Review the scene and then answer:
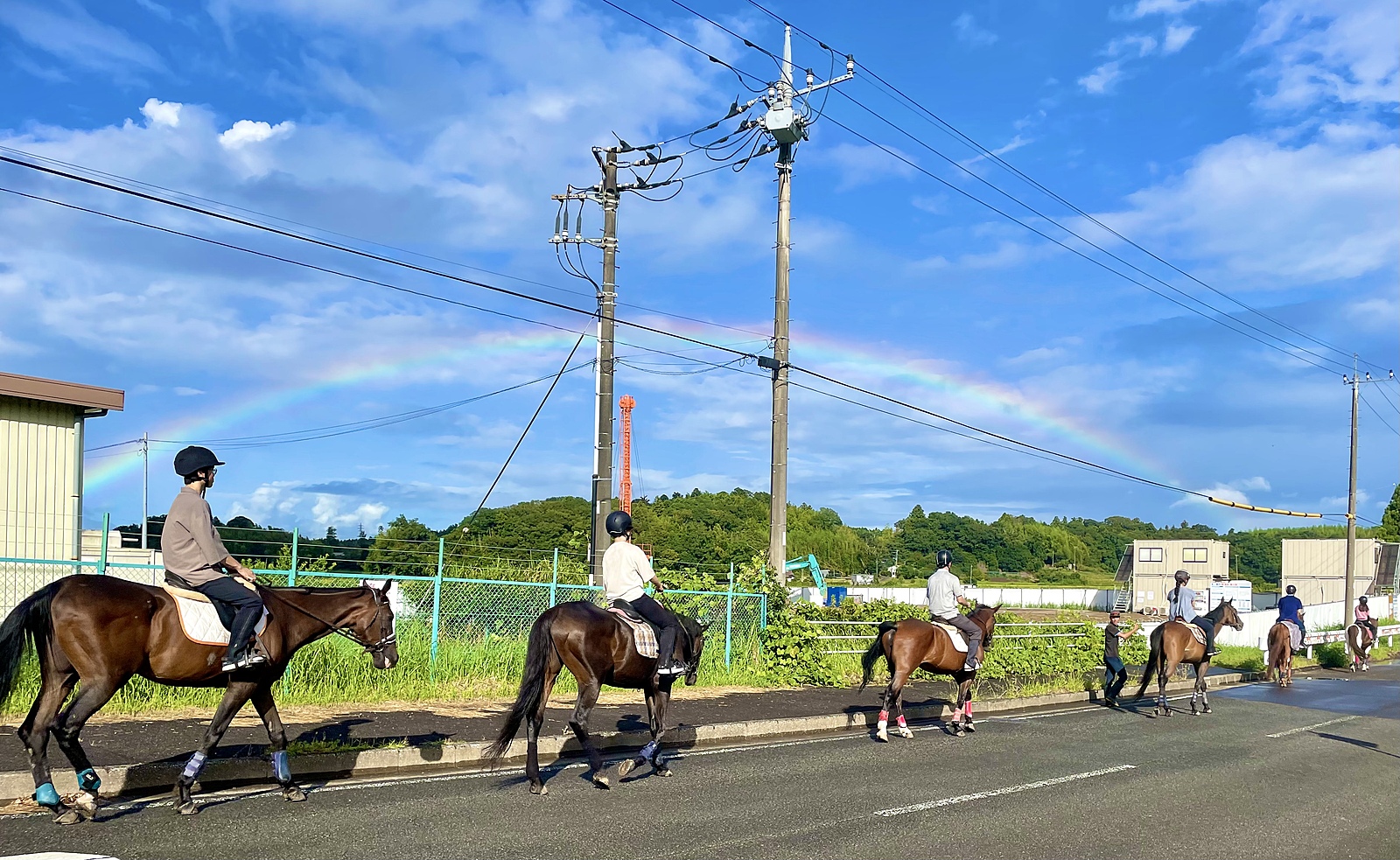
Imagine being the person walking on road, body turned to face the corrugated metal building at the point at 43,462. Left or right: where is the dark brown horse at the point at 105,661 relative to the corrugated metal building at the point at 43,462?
left

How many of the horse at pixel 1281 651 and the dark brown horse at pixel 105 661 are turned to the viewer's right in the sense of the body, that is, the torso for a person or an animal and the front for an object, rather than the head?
1

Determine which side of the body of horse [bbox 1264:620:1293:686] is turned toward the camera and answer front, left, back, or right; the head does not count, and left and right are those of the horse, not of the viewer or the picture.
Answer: back

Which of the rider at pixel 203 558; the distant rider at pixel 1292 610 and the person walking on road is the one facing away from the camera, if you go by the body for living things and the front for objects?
the distant rider

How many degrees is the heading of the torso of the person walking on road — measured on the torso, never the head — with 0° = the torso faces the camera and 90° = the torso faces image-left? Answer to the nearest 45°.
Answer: approximately 270°

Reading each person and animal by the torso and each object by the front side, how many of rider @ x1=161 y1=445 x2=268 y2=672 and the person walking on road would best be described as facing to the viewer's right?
2

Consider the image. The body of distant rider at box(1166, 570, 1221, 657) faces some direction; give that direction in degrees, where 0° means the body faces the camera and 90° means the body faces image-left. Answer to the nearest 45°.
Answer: approximately 225°

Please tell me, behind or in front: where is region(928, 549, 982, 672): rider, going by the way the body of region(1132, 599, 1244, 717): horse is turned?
behind

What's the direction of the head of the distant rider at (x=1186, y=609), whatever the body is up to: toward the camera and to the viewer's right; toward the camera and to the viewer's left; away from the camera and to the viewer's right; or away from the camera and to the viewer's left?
away from the camera and to the viewer's right

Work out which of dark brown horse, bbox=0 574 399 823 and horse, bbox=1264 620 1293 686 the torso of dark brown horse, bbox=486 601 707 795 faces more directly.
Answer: the horse

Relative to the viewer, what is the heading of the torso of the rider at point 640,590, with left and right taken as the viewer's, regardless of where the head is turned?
facing away from the viewer and to the right of the viewer

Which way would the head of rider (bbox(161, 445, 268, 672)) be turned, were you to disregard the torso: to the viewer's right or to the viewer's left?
to the viewer's right
